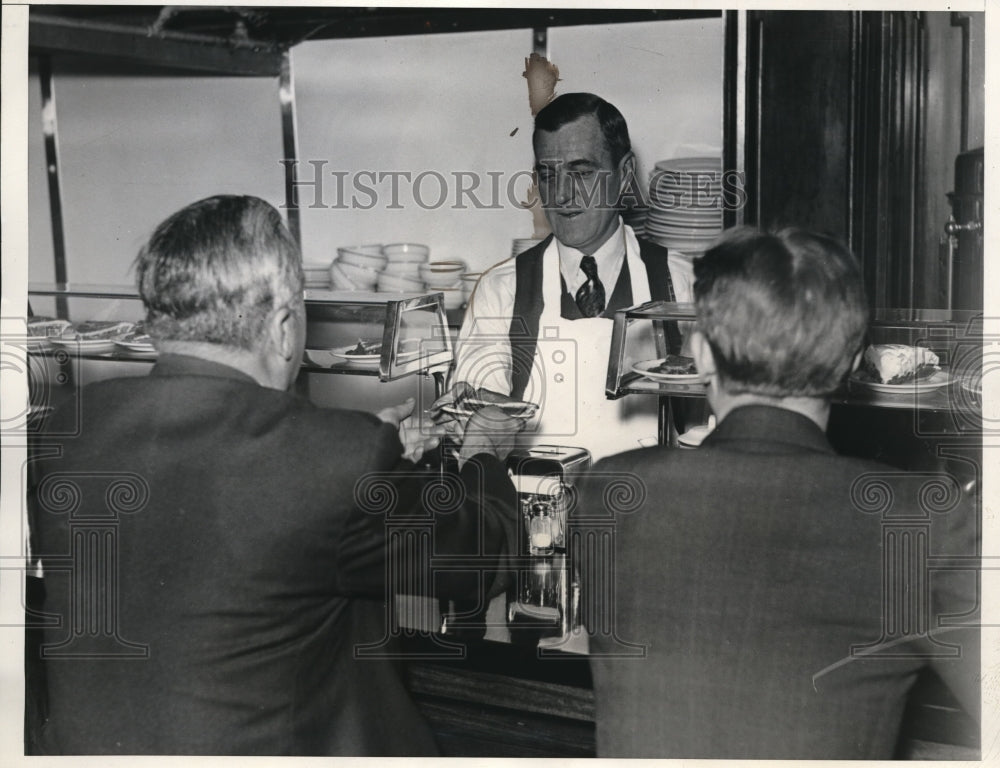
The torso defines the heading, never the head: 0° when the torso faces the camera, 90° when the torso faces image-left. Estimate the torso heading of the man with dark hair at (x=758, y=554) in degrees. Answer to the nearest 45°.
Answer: approximately 180°

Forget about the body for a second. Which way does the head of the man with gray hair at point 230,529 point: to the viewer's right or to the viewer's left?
to the viewer's right

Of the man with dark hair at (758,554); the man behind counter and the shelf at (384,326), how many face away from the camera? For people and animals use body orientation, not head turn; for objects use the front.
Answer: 1

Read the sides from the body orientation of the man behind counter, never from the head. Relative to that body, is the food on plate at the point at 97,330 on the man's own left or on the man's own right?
on the man's own right

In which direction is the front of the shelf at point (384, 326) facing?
toward the camera

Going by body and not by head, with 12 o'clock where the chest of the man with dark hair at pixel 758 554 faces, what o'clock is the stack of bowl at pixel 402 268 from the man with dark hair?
The stack of bowl is roughly at 10 o'clock from the man with dark hair.

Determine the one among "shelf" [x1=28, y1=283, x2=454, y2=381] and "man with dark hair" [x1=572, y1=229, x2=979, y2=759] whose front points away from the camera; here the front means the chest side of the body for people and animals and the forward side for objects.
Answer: the man with dark hair

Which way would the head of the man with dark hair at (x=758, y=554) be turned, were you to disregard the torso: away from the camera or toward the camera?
away from the camera

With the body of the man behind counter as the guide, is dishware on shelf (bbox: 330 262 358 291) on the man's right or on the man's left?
on the man's right

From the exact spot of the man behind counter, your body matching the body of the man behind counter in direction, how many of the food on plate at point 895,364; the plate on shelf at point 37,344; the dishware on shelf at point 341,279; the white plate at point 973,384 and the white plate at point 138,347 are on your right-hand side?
3

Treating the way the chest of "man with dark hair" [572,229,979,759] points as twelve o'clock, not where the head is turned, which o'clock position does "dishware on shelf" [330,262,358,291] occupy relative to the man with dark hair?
The dishware on shelf is roughly at 10 o'clock from the man with dark hair.

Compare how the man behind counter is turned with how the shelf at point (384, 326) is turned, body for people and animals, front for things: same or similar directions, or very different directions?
same or similar directions
